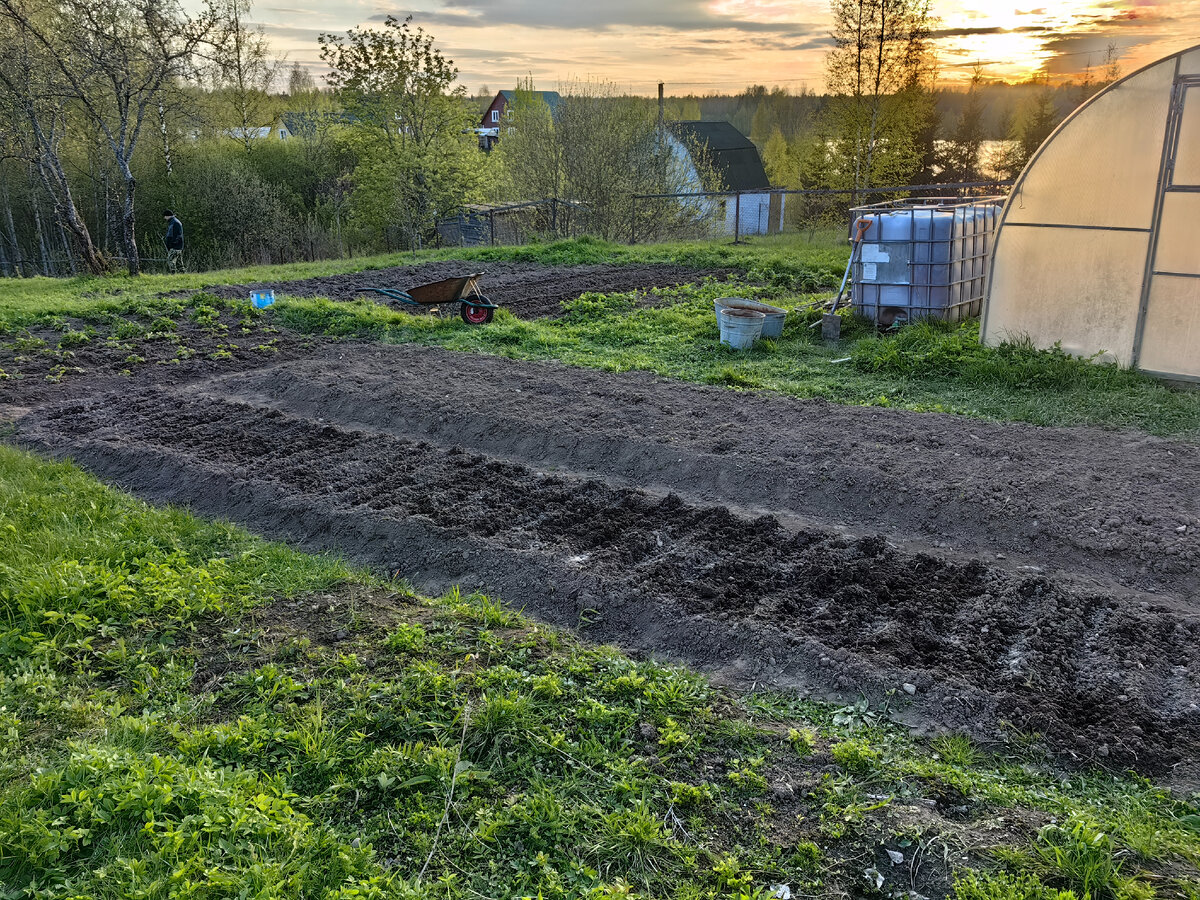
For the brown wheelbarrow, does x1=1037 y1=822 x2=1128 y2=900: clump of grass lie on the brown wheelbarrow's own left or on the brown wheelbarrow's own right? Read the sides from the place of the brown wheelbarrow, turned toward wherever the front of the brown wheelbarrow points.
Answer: on the brown wheelbarrow's own right

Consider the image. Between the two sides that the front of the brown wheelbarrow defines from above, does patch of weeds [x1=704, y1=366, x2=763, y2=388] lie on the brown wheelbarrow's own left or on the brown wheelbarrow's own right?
on the brown wheelbarrow's own right

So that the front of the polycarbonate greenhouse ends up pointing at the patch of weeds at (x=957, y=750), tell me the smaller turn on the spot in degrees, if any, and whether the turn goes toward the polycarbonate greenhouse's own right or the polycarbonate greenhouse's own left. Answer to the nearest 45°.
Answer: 0° — it already faces it

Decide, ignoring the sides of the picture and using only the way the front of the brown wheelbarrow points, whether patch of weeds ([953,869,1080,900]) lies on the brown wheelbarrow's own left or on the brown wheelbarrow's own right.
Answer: on the brown wheelbarrow's own right

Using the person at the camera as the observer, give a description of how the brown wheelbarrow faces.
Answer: facing to the right of the viewer

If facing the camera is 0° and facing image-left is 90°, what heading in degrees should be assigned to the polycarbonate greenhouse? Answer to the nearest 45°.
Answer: approximately 0°

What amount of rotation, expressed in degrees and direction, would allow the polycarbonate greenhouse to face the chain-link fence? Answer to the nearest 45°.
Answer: approximately 135° to its right

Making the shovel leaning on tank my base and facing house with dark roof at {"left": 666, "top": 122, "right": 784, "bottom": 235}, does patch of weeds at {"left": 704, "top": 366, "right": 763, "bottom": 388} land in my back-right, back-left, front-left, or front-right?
back-left

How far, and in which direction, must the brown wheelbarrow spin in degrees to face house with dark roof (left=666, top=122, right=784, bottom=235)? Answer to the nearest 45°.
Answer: approximately 45° to its left

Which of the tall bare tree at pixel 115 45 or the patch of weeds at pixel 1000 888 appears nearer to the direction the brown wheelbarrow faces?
the patch of weeds

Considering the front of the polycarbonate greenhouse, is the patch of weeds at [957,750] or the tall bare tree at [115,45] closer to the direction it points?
the patch of weeds

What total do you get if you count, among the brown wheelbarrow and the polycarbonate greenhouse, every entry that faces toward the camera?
1
